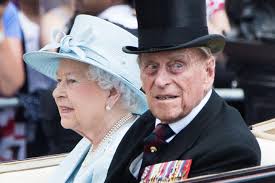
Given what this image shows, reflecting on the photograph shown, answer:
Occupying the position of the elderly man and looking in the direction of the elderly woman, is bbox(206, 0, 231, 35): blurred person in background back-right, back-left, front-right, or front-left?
front-right

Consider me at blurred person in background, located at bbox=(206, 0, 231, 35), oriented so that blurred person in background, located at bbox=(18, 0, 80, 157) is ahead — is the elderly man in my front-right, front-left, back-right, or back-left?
front-left

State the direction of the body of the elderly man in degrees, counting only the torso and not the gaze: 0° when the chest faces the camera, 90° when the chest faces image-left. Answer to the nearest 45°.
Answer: approximately 45°

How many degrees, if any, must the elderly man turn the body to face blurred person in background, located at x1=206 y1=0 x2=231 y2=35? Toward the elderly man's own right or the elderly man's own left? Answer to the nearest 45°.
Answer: approximately 135° to the elderly man's own right

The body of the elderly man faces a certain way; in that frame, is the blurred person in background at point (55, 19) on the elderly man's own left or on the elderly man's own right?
on the elderly man's own right

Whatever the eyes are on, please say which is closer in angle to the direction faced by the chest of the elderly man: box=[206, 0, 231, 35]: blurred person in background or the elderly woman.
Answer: the elderly woman

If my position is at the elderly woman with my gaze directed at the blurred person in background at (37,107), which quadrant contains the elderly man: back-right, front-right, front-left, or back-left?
back-right

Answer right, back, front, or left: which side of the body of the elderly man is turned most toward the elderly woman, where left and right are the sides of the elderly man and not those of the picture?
right

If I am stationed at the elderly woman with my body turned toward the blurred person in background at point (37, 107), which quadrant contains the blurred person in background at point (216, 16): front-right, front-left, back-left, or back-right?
front-right
